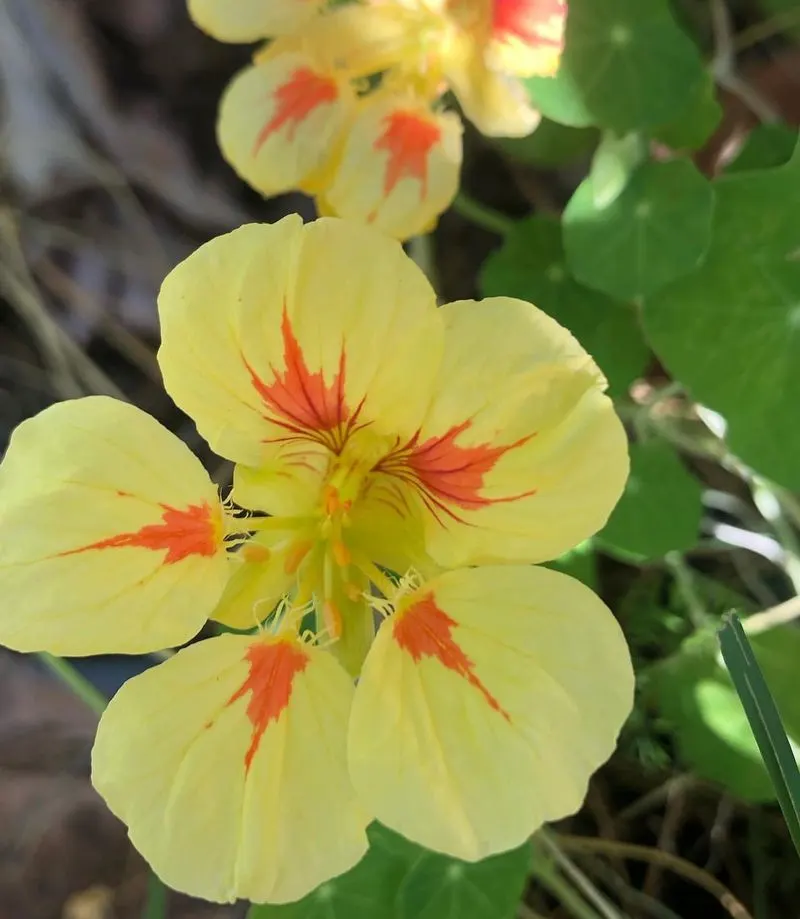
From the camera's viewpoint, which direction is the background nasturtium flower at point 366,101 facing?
toward the camera

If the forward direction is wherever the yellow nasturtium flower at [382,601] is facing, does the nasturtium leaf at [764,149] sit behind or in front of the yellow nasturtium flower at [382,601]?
behind

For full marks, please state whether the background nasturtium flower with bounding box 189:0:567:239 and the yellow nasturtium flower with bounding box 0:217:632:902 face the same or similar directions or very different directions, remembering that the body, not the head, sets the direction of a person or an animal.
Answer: same or similar directions

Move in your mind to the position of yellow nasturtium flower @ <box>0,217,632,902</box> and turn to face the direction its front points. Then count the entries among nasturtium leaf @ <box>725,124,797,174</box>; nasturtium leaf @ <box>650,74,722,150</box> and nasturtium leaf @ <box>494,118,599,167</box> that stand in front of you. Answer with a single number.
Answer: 0

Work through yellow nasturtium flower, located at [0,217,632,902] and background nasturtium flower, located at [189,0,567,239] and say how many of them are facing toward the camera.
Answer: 2

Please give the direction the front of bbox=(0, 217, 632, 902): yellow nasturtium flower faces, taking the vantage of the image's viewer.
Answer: facing the viewer
